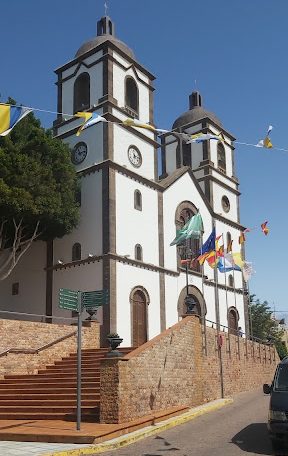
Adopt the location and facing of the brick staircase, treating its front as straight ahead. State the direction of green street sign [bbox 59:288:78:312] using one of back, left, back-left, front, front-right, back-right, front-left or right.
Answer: front

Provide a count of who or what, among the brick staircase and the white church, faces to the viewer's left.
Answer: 0

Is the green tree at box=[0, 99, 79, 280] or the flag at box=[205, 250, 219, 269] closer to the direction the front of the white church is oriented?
the flag

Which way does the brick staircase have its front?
toward the camera

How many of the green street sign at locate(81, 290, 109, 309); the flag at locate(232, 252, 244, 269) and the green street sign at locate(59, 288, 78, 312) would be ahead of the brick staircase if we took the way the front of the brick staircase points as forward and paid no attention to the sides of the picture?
2

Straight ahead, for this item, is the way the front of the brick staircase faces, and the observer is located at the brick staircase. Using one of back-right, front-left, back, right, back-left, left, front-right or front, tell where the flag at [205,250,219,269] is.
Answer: back-left

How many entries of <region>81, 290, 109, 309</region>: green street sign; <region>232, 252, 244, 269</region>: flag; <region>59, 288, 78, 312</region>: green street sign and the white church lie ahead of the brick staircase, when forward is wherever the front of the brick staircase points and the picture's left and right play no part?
2

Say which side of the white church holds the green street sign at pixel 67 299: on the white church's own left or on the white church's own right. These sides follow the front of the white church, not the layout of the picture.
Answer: on the white church's own right
